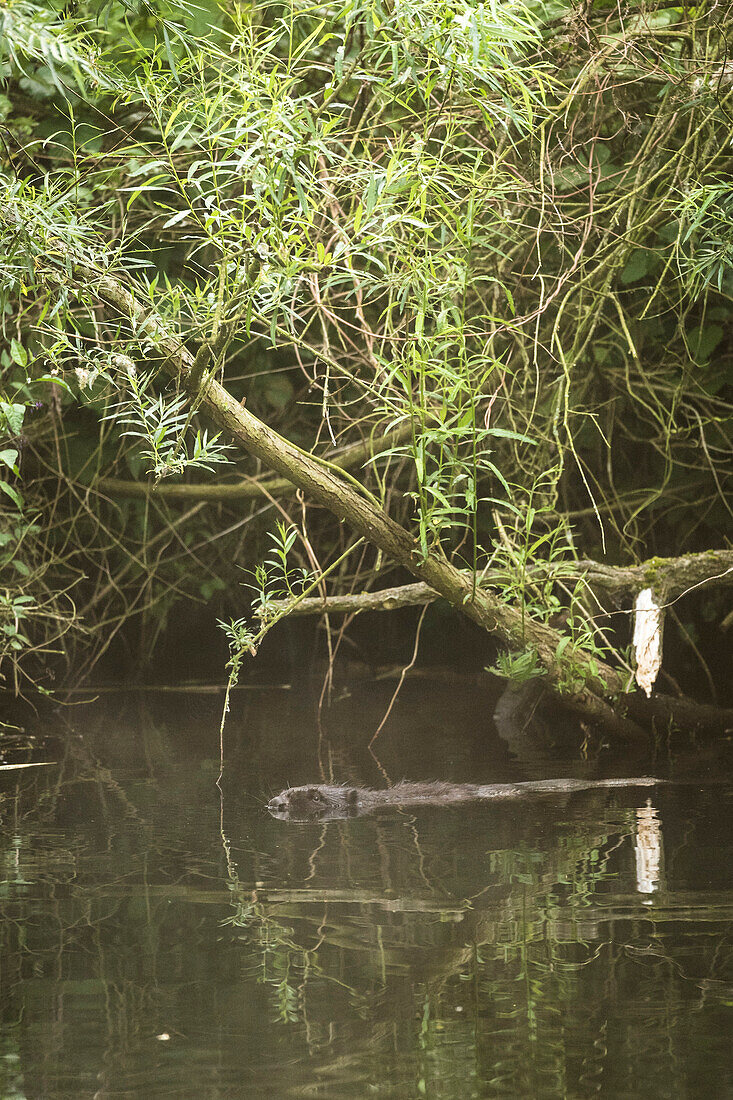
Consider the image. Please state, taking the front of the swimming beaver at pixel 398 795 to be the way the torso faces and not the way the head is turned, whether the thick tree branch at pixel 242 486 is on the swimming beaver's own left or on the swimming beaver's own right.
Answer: on the swimming beaver's own right

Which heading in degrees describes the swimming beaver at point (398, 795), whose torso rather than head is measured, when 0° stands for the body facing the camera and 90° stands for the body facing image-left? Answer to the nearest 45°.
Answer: approximately 90°
